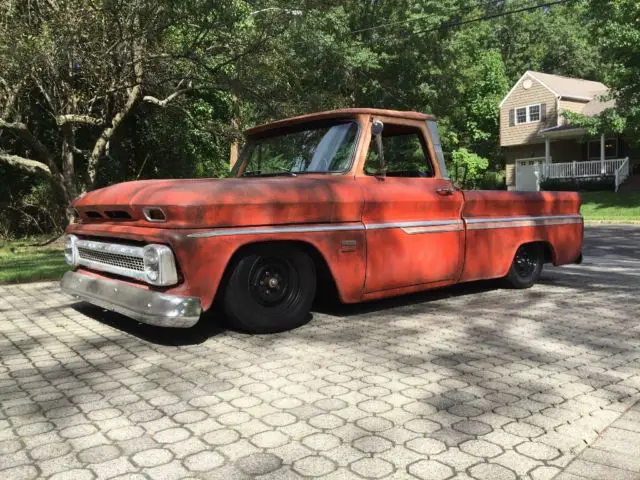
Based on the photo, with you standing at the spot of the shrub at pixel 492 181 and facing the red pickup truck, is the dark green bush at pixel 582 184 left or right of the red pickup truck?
left

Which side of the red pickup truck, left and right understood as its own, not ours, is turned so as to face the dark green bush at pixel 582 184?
back

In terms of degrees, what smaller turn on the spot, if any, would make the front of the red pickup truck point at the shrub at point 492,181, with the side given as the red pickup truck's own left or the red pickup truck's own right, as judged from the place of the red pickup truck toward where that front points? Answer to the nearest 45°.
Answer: approximately 135° to the red pickup truck's own right

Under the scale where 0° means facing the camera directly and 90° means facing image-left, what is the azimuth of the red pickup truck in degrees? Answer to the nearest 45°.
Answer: approximately 45°

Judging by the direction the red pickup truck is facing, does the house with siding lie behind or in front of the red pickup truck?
behind
